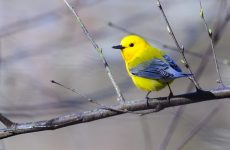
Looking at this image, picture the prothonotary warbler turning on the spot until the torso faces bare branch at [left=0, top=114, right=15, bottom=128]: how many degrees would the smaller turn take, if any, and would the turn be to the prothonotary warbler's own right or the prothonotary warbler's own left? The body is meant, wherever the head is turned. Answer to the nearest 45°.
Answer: approximately 45° to the prothonotary warbler's own left

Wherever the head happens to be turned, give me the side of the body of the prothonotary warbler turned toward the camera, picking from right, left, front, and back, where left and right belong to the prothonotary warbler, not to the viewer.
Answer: left
